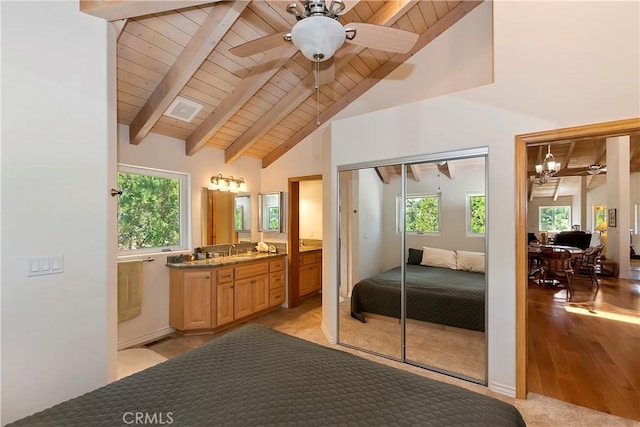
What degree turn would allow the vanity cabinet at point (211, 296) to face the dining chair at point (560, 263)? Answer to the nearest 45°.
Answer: approximately 45° to its left

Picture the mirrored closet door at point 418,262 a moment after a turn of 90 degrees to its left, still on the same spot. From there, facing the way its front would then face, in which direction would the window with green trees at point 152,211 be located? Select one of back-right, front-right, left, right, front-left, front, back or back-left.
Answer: back-right

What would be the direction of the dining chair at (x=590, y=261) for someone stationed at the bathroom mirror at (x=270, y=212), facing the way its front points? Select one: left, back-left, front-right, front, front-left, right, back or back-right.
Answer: back-left

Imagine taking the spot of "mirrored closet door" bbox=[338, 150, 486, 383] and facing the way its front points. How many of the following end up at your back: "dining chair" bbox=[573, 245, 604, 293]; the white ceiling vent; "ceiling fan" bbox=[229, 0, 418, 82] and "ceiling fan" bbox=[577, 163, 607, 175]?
2

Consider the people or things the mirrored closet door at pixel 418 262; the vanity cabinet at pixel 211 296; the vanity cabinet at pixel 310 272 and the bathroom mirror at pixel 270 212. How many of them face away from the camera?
0

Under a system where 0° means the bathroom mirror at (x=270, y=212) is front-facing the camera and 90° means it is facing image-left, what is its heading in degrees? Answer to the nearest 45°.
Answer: approximately 45°

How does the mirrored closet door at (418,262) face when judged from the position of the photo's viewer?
facing the viewer and to the left of the viewer

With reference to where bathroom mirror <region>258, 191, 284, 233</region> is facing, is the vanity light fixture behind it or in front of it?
in front

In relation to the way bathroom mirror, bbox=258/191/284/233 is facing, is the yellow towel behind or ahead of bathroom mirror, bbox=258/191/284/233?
ahead

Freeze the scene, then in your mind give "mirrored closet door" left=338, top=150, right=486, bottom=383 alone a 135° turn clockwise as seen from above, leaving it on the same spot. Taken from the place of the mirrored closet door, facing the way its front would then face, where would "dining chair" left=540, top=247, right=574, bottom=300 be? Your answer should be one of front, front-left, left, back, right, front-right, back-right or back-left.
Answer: front-right

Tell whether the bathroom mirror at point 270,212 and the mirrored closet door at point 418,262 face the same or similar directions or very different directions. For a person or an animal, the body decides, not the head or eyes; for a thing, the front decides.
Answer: same or similar directions
